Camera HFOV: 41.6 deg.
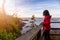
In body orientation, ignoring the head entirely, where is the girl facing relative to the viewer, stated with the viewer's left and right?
facing to the left of the viewer
